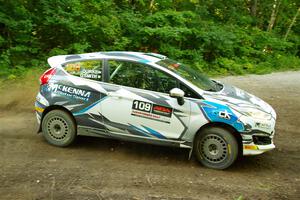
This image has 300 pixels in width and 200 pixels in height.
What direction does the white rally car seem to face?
to the viewer's right
